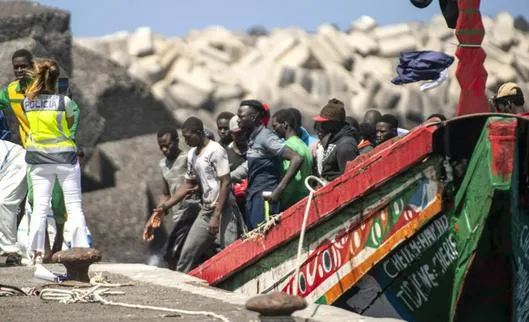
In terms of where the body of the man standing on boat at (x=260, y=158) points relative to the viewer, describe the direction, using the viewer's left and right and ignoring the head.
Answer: facing to the left of the viewer

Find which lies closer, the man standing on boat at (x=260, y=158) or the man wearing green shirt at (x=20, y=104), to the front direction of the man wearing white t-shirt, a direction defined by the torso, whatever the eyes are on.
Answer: the man wearing green shirt

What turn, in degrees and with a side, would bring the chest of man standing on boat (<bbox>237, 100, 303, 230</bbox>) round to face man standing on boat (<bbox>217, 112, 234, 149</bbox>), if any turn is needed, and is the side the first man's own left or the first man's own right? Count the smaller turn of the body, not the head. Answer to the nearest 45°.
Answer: approximately 90° to the first man's own right

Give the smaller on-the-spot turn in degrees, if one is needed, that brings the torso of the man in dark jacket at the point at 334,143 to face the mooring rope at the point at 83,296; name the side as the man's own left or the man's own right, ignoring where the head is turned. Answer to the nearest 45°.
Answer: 0° — they already face it

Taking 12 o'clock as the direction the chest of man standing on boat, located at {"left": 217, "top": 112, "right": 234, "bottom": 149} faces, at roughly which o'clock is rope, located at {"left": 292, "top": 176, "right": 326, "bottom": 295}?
The rope is roughly at 10 o'clock from the man standing on boat.

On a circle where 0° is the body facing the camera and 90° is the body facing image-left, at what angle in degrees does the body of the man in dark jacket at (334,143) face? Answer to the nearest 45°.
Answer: approximately 45°

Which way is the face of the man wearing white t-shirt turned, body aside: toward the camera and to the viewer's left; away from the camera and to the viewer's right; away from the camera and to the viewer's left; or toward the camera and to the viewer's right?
toward the camera and to the viewer's left

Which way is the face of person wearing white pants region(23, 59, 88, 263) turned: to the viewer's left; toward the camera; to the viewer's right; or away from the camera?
away from the camera
